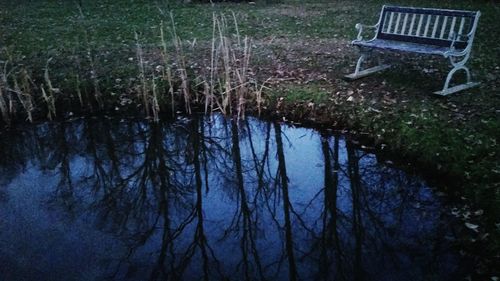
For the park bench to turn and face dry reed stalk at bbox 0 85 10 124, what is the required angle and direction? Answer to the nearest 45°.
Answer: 0° — it already faces it

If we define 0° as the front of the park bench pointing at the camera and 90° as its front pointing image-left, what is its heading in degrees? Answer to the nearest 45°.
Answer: approximately 45°

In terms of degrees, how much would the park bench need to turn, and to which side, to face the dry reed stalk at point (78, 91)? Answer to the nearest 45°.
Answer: approximately 45° to its right
